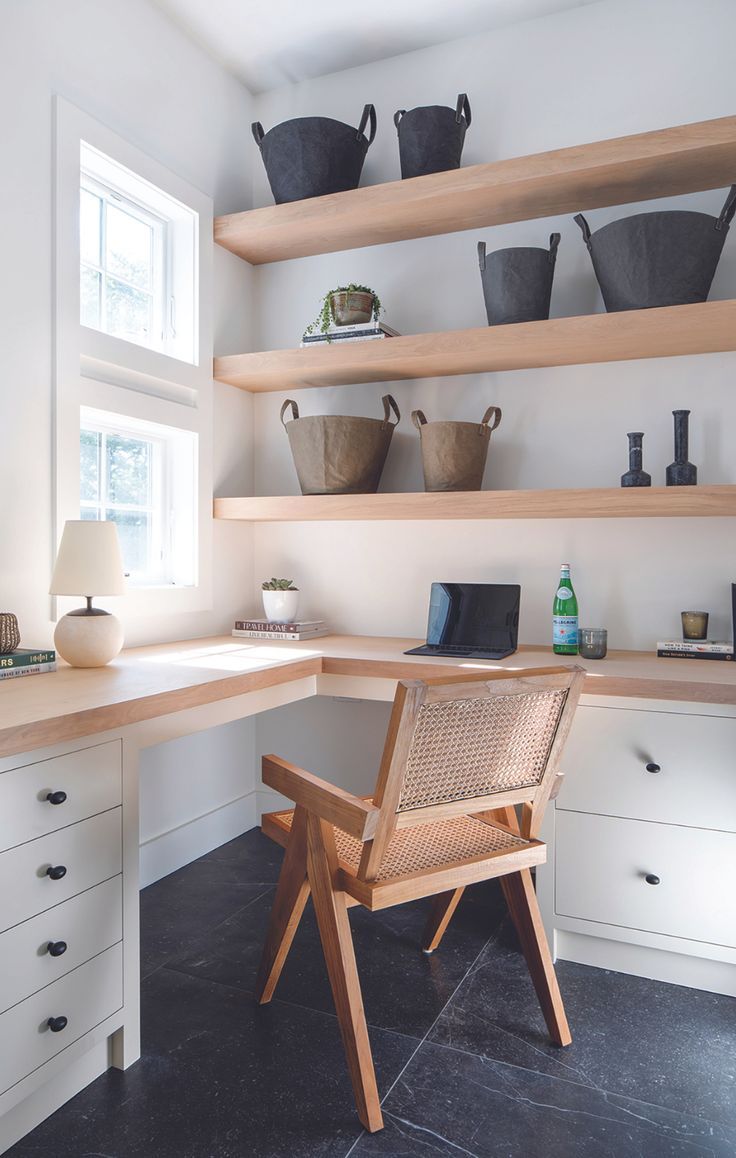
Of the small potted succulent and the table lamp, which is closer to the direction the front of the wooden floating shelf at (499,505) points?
the table lamp

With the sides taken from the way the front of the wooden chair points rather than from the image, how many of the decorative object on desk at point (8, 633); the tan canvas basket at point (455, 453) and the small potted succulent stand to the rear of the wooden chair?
0

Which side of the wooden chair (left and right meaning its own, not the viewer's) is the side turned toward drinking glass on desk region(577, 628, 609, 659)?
right

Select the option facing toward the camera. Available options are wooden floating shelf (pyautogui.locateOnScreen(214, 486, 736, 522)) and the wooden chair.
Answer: the wooden floating shelf

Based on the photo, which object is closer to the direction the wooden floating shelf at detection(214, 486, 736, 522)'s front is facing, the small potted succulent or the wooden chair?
the wooden chair

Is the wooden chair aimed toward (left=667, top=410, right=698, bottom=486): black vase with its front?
no

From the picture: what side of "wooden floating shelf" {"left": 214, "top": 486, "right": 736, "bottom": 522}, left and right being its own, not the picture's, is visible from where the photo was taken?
front

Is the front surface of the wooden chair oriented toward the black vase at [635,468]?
no

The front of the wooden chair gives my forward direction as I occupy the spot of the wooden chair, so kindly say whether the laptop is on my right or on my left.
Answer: on my right

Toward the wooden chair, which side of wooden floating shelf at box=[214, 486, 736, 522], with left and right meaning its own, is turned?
front

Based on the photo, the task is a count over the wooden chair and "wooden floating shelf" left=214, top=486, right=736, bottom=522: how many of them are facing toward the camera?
1

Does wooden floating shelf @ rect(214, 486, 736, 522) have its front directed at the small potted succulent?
no
